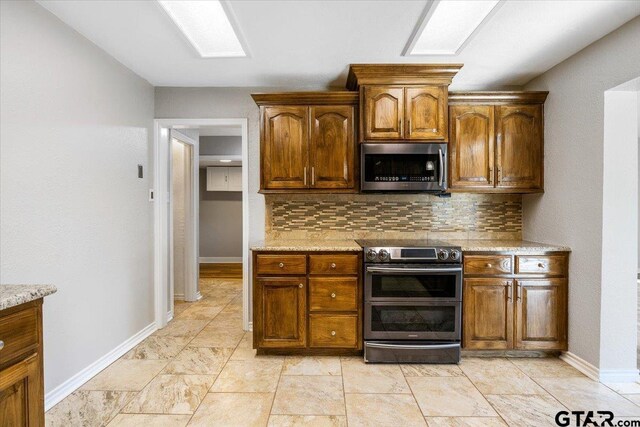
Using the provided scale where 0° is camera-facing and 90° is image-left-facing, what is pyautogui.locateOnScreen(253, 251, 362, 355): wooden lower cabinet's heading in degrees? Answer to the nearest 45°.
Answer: approximately 0°

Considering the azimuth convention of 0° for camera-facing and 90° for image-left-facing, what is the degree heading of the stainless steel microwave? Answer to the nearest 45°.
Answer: approximately 0°

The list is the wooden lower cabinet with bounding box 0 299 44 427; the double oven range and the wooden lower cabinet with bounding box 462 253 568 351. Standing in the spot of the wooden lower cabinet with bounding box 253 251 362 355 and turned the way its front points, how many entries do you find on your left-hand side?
2
